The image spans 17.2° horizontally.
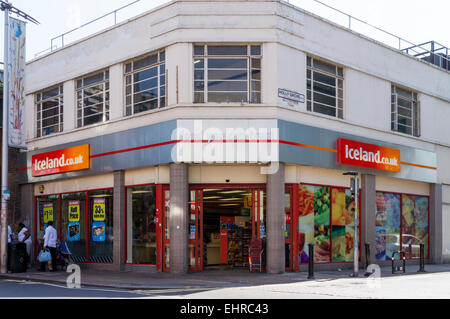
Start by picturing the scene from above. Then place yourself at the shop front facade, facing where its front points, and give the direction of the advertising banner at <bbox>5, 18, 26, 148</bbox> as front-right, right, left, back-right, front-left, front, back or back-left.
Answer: right

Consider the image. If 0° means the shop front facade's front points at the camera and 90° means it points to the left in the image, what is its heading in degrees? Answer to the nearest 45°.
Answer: approximately 0°
